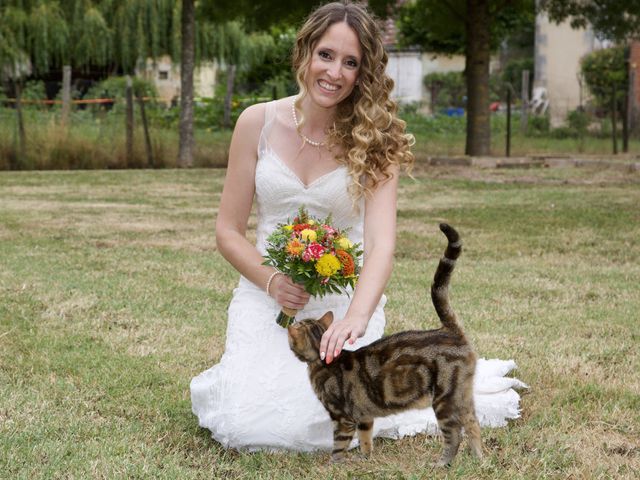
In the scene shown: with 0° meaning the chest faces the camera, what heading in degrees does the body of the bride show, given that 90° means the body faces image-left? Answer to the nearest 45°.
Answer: approximately 0°

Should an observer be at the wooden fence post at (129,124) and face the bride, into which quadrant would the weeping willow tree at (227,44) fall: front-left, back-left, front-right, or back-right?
back-left

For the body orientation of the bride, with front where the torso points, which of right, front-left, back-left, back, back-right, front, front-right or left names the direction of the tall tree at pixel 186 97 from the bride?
back

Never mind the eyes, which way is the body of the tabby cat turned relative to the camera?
to the viewer's left

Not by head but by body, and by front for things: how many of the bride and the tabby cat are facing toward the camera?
1

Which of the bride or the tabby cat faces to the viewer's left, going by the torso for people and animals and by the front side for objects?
the tabby cat

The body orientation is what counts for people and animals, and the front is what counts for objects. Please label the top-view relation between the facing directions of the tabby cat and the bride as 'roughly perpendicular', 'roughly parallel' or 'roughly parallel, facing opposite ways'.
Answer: roughly perpendicular
